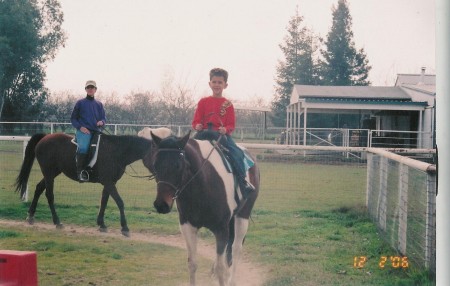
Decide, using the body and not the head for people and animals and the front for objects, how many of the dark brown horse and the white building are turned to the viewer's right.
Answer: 1

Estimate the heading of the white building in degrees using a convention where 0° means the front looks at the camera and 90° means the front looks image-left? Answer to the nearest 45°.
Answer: approximately 0°

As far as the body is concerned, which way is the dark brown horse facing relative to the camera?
to the viewer's right

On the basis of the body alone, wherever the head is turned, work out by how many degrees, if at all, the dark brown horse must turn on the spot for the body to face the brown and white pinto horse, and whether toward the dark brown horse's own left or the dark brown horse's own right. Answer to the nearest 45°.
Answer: approximately 45° to the dark brown horse's own right

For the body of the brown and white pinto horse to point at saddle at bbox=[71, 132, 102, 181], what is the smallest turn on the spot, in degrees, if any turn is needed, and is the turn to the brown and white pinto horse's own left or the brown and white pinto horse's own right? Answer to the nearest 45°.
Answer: approximately 90° to the brown and white pinto horse's own right
